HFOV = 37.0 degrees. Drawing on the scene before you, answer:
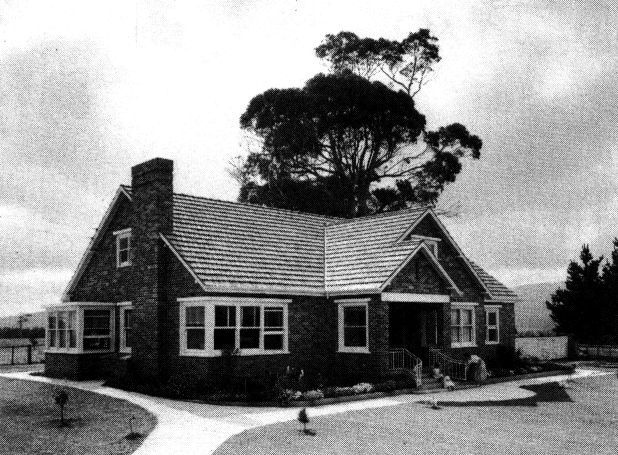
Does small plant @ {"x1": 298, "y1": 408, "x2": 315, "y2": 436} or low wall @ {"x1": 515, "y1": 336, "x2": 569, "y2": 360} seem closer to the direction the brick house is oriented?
the small plant

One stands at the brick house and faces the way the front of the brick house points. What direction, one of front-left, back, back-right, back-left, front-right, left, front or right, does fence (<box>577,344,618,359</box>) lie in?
left

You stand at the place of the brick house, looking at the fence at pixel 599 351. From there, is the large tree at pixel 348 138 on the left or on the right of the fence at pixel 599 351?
left

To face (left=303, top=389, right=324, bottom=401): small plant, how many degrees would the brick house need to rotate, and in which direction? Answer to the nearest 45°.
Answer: approximately 45° to its right

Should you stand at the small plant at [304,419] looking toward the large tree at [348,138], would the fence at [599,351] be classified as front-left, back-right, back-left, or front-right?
front-right

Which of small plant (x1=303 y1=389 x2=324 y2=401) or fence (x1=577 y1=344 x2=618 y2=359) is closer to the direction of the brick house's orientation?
the small plant

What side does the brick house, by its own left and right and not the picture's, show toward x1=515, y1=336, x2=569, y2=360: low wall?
left

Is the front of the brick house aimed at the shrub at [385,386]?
yes

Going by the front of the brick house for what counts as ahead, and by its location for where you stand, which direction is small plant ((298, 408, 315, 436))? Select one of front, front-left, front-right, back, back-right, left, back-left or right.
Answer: front-right

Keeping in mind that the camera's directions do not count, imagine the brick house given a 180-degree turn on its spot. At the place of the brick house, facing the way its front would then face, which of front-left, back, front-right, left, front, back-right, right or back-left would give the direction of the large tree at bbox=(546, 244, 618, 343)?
right
